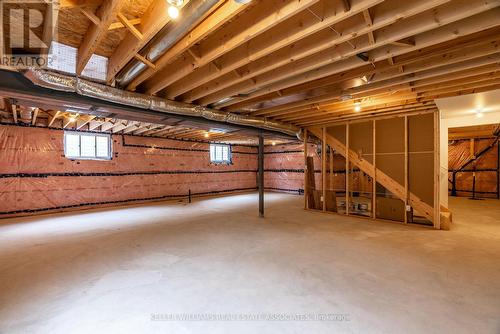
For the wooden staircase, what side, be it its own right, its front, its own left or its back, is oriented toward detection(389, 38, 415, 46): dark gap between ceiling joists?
right

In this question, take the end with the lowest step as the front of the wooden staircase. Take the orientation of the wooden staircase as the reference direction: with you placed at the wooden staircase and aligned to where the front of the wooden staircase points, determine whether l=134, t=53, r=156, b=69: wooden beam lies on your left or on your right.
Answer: on your right

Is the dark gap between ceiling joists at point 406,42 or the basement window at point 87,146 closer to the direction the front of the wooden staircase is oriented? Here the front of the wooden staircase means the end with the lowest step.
the dark gap between ceiling joists

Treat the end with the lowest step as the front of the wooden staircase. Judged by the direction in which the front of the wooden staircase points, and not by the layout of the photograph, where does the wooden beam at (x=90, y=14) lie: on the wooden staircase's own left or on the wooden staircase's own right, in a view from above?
on the wooden staircase's own right

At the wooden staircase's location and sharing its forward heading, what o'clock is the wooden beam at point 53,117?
The wooden beam is roughly at 5 o'clock from the wooden staircase.

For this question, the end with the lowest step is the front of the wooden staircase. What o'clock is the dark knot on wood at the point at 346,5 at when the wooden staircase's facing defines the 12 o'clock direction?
The dark knot on wood is roughly at 3 o'clock from the wooden staircase.

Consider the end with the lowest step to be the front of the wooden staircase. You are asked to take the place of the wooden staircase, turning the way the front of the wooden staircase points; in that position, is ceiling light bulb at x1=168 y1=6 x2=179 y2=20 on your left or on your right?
on your right

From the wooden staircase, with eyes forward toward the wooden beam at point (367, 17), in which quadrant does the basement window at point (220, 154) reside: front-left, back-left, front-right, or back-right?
back-right

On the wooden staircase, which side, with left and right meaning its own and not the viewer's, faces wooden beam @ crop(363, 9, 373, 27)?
right

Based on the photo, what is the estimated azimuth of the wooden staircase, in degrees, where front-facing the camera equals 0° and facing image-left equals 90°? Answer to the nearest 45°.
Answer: approximately 270°
